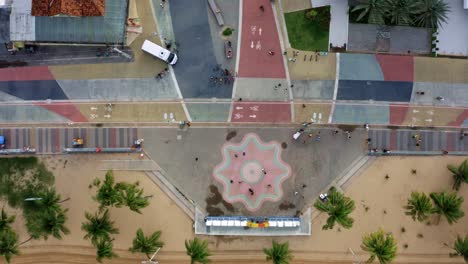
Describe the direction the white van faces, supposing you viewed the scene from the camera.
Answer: facing the viewer and to the right of the viewer

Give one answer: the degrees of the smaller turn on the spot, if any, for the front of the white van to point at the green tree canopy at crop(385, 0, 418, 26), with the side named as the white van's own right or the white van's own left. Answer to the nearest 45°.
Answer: approximately 45° to the white van's own left

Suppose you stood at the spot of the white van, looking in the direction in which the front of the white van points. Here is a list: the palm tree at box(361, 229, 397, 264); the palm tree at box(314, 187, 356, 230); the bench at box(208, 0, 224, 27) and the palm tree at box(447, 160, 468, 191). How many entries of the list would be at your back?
0

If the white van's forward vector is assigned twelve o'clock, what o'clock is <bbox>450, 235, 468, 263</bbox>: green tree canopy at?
The green tree canopy is roughly at 11 o'clock from the white van.

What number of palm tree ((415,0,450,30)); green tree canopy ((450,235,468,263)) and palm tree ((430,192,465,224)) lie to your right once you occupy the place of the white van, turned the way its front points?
0

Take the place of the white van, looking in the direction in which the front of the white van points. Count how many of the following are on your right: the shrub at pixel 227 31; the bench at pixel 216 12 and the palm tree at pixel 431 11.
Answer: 0

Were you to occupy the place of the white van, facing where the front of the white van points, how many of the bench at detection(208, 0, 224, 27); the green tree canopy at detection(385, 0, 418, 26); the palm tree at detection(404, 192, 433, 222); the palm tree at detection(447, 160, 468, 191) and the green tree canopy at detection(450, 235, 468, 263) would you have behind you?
0

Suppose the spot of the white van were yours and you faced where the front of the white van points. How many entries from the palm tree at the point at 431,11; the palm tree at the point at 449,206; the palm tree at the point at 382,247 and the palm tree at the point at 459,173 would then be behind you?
0

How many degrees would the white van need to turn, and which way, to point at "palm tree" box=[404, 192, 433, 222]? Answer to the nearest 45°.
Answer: approximately 45° to its left
